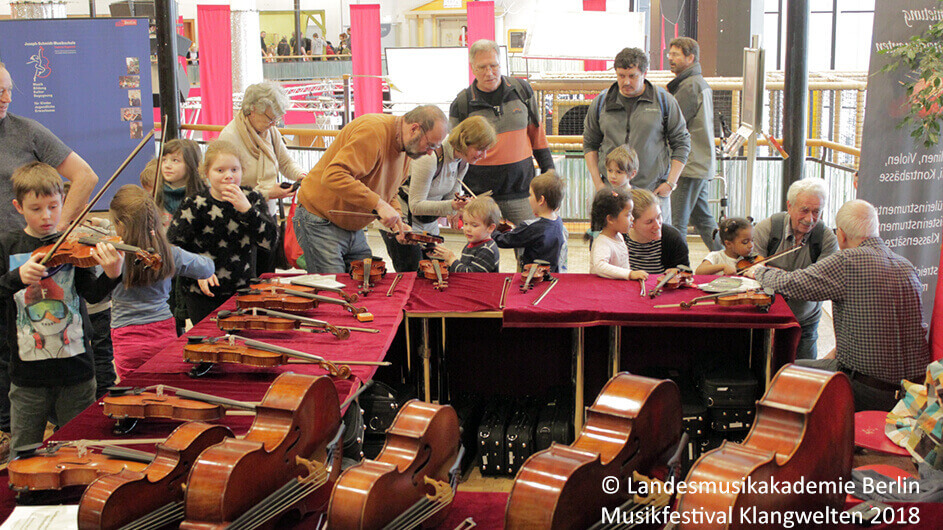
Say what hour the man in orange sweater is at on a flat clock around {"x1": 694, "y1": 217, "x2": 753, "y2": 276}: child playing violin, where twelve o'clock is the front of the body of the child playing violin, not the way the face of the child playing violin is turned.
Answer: The man in orange sweater is roughly at 4 o'clock from the child playing violin.

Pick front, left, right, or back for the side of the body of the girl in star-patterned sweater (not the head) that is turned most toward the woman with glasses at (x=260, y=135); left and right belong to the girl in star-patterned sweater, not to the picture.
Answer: back

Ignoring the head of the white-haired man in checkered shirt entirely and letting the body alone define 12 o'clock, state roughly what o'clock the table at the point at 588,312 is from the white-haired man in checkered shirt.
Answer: The table is roughly at 10 o'clock from the white-haired man in checkered shirt.

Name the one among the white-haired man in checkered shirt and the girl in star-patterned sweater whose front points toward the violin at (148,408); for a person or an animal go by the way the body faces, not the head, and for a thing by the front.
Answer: the girl in star-patterned sweater

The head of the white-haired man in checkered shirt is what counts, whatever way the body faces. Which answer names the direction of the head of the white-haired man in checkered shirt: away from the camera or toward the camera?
away from the camera

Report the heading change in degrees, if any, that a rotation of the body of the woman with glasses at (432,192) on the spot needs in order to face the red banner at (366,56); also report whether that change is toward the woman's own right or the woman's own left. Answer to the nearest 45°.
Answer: approximately 135° to the woman's own left

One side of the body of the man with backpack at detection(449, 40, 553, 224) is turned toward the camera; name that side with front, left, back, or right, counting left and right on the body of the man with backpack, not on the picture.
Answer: front

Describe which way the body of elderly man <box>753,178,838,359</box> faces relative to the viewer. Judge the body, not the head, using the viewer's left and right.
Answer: facing the viewer

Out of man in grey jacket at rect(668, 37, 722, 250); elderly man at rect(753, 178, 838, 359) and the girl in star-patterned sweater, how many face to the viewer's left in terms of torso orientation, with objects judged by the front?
1

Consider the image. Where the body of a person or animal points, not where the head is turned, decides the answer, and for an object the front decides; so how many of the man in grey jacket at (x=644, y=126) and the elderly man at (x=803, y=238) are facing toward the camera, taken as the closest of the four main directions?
2

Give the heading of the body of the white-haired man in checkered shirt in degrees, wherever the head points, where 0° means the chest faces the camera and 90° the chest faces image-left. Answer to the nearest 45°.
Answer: approximately 135°

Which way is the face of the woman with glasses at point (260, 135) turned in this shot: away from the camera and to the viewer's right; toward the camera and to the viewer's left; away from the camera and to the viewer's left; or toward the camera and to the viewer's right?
toward the camera and to the viewer's right

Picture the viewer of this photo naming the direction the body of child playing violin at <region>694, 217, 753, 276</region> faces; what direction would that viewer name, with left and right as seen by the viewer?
facing the viewer and to the right of the viewer
